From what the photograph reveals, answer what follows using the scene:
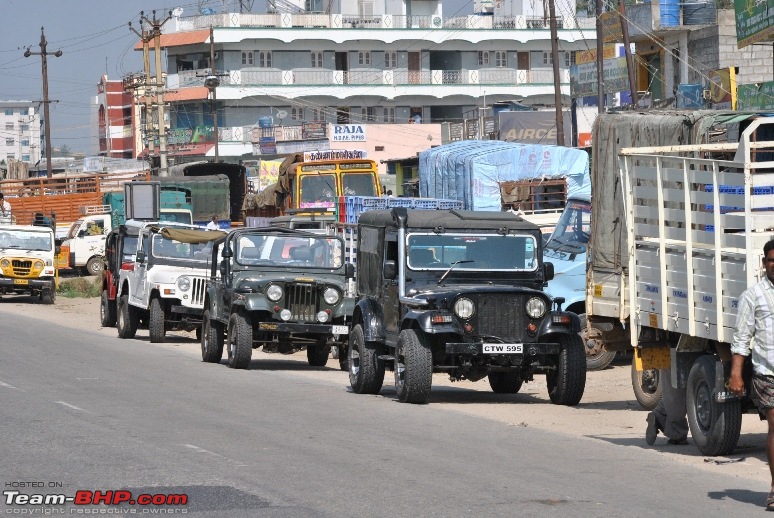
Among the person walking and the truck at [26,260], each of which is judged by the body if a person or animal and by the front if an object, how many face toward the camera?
2

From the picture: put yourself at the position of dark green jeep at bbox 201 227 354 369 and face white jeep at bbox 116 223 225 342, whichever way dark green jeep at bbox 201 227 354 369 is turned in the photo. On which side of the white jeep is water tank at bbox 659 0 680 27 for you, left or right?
right

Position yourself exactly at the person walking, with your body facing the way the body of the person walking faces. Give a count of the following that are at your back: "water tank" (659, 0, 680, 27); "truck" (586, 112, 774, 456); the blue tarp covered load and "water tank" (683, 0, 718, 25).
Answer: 4

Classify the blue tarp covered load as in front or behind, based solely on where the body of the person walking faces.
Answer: behind

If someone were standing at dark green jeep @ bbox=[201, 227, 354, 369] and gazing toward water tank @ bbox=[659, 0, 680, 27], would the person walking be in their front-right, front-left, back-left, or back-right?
back-right

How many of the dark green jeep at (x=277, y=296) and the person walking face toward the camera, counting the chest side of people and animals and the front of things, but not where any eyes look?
2

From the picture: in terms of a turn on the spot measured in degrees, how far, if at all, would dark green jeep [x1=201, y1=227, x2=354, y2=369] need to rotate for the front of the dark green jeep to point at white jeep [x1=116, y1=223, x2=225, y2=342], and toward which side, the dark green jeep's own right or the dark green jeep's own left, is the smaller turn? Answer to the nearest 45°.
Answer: approximately 180°

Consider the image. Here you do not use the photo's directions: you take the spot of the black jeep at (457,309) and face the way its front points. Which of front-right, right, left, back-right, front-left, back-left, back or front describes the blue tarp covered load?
back-left

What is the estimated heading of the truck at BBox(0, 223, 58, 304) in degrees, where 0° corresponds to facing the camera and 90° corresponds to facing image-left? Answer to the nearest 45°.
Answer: approximately 0°

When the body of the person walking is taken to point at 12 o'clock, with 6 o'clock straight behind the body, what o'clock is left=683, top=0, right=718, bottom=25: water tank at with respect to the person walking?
The water tank is roughly at 6 o'clock from the person walking.

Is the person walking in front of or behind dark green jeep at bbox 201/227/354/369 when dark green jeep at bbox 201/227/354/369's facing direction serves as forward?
in front

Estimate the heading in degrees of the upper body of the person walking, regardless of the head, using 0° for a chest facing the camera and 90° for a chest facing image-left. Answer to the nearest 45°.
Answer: approximately 0°
